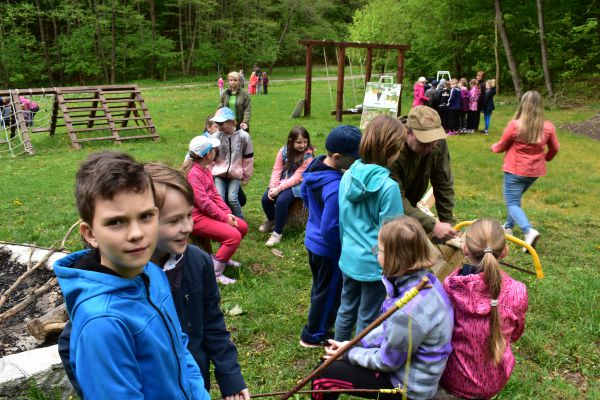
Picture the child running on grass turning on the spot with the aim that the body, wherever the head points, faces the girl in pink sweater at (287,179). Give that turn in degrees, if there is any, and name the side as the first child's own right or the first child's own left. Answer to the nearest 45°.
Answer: approximately 90° to the first child's own left

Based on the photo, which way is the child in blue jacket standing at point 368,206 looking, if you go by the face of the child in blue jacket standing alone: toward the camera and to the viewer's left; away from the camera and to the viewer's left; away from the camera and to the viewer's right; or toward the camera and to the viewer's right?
away from the camera and to the viewer's right

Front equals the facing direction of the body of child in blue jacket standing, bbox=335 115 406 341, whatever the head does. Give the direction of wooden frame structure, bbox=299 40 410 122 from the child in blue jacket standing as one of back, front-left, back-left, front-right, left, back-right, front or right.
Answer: front-left

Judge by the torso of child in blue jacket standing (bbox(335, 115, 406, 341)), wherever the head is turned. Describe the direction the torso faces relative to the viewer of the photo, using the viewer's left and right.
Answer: facing away from the viewer and to the right of the viewer

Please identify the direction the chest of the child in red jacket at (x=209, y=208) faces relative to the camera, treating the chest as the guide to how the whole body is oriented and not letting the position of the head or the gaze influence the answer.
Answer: to the viewer's right

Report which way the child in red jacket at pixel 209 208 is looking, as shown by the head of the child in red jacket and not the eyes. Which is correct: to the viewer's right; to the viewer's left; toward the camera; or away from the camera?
to the viewer's right

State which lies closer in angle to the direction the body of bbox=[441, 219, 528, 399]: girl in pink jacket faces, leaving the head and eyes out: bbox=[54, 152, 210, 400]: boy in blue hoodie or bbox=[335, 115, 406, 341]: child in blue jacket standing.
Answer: the child in blue jacket standing

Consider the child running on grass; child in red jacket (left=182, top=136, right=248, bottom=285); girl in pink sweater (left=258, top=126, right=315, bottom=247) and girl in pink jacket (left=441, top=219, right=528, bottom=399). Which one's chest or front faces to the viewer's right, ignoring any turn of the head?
the child in red jacket

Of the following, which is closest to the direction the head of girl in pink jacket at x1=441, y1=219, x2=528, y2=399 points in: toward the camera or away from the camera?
away from the camera

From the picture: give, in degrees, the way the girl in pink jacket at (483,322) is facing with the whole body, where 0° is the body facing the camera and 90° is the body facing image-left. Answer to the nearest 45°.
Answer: approximately 180°

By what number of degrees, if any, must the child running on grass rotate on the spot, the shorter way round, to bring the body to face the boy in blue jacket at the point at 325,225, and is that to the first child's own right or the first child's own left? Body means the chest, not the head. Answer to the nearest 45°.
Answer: approximately 180°

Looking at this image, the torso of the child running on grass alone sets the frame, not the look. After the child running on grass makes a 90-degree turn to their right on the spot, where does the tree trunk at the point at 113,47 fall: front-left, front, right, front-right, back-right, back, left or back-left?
back-left

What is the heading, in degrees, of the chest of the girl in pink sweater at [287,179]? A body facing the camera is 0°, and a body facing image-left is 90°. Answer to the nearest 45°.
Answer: approximately 45°

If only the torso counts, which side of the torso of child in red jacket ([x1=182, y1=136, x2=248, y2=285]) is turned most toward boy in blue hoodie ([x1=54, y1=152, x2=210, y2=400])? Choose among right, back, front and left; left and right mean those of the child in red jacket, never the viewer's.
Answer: right

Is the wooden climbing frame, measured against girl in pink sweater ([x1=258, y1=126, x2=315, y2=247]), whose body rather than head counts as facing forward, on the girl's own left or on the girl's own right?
on the girl's own right

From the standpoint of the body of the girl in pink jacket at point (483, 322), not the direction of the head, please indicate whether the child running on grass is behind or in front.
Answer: in front

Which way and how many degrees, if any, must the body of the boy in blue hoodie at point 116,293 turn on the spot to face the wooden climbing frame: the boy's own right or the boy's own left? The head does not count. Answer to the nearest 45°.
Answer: approximately 135° to the boy's own left

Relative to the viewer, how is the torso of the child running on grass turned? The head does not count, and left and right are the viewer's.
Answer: facing away from the viewer
